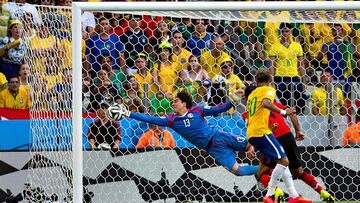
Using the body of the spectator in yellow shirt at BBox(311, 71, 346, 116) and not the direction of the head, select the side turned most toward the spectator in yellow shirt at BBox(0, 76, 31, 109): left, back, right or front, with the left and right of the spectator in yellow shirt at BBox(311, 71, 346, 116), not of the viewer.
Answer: right

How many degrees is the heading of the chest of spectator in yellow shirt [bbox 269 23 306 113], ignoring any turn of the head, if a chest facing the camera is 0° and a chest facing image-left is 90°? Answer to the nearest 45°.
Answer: approximately 0°

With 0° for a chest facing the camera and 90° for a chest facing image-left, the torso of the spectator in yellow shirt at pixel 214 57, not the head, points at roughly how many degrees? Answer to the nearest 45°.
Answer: approximately 0°
